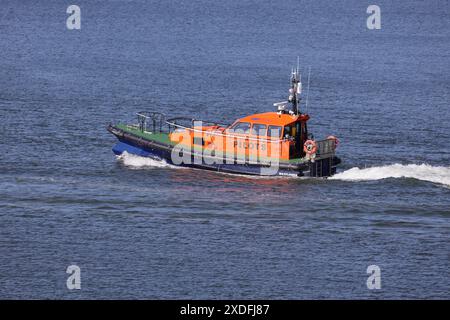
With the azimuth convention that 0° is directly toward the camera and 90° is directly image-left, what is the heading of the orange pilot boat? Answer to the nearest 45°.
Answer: approximately 135°
